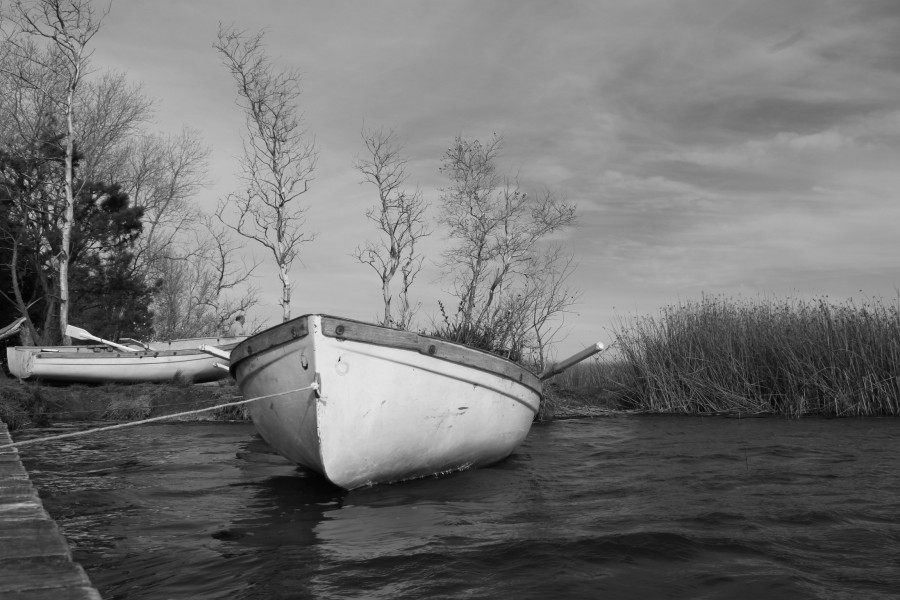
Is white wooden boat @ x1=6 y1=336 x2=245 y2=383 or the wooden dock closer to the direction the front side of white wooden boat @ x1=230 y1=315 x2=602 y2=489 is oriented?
the wooden dock

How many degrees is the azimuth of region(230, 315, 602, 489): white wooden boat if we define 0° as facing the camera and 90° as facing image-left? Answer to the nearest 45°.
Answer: approximately 45°

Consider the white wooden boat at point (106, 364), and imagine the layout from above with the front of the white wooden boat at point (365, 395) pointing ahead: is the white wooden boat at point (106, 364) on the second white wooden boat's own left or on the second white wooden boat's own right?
on the second white wooden boat's own right

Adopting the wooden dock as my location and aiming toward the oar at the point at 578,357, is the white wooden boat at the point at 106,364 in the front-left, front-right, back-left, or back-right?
front-left

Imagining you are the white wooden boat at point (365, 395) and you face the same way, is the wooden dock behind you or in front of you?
in front

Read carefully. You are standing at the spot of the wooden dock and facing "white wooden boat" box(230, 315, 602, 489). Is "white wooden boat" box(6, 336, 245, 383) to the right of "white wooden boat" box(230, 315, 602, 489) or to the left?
left
